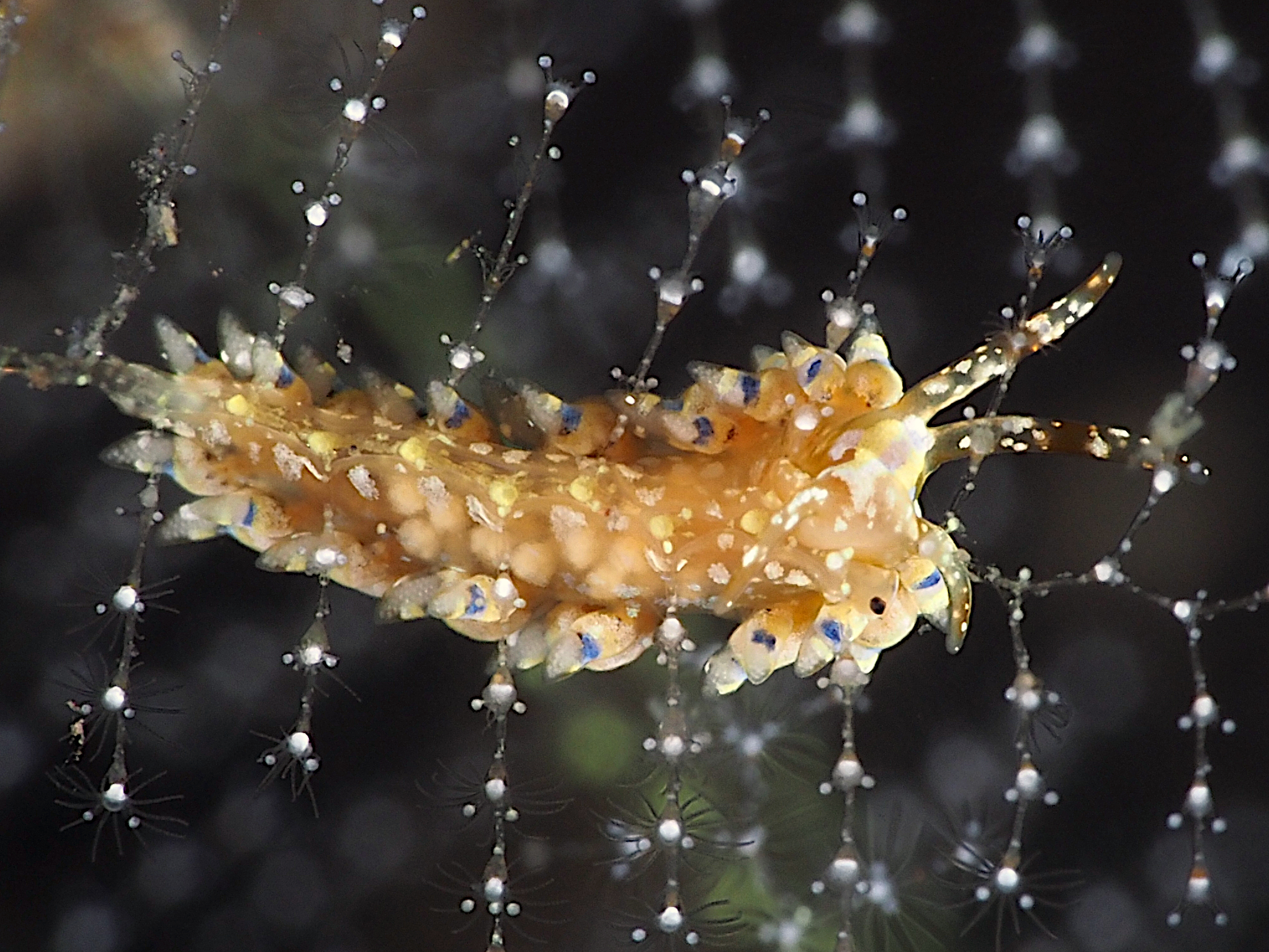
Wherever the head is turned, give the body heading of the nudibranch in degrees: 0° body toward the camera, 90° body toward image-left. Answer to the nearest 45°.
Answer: approximately 270°
